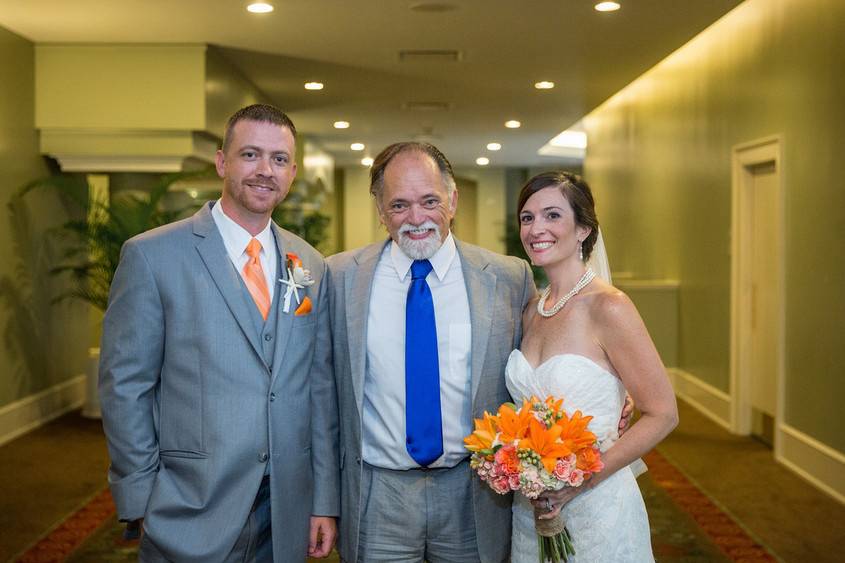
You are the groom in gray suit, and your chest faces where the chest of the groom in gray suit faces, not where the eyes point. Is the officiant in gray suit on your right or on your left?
on your left

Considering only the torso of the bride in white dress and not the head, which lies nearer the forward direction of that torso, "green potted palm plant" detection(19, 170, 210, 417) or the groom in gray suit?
the groom in gray suit

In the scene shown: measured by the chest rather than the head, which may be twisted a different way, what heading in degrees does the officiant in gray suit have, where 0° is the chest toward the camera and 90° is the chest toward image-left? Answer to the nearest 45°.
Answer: approximately 0°

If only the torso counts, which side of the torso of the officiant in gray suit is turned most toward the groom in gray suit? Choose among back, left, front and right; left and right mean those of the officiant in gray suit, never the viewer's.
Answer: right

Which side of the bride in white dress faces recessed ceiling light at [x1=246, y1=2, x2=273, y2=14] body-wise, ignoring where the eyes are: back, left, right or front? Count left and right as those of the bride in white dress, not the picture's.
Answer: right

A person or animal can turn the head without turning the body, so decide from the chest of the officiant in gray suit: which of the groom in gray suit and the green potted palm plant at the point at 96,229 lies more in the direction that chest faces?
the groom in gray suit
